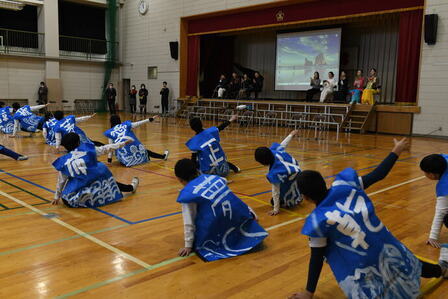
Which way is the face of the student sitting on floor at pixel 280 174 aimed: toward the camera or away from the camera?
away from the camera

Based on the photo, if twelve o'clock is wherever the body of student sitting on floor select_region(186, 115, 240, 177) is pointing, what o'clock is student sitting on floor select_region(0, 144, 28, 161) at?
student sitting on floor select_region(0, 144, 28, 161) is roughly at 10 o'clock from student sitting on floor select_region(186, 115, 240, 177).

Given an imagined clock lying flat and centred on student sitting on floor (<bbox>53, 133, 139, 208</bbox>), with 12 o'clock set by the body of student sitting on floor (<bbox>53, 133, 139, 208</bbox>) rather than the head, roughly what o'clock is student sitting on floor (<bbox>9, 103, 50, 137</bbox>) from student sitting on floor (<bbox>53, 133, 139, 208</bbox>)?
student sitting on floor (<bbox>9, 103, 50, 137</bbox>) is roughly at 10 o'clock from student sitting on floor (<bbox>53, 133, 139, 208</bbox>).

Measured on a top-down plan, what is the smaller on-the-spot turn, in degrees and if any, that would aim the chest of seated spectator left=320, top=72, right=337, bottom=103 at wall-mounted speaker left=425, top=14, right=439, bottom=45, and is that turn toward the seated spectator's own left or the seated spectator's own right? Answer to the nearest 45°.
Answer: approximately 90° to the seated spectator's own left

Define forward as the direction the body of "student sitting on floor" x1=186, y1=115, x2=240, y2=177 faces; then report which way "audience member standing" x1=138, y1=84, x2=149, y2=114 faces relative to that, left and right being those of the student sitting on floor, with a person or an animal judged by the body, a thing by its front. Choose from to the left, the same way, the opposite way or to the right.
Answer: the opposite way

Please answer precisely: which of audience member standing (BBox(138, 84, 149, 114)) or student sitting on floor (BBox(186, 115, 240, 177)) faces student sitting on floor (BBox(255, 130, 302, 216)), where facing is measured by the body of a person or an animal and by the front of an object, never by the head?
the audience member standing

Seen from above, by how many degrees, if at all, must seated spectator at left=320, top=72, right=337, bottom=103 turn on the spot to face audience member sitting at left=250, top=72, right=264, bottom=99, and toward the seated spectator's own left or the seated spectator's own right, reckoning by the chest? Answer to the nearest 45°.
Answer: approximately 90° to the seated spectator's own right

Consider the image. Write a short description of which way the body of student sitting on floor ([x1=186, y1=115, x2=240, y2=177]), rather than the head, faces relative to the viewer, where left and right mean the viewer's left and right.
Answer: facing away from the viewer

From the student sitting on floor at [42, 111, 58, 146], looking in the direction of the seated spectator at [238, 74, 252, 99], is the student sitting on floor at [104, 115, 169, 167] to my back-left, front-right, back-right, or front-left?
back-right

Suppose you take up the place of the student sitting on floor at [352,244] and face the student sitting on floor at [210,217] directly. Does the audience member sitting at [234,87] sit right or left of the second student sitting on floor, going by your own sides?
right

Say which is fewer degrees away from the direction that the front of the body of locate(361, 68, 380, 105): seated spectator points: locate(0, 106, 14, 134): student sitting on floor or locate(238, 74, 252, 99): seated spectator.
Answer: the student sitting on floor
